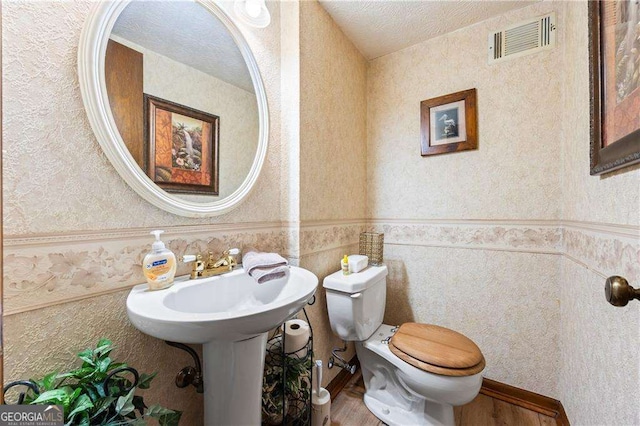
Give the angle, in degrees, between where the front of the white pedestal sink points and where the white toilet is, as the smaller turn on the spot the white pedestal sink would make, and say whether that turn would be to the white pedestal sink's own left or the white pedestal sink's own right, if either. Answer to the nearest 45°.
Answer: approximately 45° to the white pedestal sink's own left

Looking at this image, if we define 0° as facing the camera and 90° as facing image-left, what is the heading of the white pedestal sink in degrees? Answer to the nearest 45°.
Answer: approximately 315°

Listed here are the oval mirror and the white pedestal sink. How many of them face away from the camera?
0

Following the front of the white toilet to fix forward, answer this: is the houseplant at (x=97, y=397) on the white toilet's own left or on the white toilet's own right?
on the white toilet's own right

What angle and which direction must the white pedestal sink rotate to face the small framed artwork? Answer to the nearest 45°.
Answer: approximately 45° to its left

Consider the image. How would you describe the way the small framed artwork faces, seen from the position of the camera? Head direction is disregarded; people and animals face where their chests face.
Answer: facing the viewer and to the left of the viewer

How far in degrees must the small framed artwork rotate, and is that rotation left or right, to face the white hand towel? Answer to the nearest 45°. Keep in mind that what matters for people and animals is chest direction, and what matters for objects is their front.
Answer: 0° — it already faces it

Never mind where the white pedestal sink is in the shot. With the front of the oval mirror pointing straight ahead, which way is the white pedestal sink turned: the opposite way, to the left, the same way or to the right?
the same way

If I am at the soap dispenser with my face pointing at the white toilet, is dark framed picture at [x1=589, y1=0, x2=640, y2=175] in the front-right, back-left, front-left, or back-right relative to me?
front-right

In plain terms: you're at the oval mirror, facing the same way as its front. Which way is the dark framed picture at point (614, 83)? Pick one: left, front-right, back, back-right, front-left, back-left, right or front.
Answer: front
